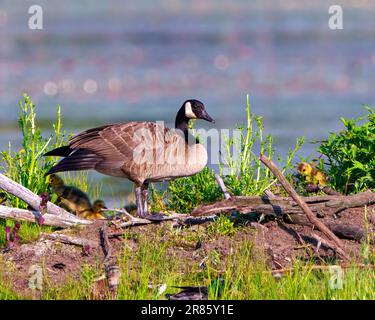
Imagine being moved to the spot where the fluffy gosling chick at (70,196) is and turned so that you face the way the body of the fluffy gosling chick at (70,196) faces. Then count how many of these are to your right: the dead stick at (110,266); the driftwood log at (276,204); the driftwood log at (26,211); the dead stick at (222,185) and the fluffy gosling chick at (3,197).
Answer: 0

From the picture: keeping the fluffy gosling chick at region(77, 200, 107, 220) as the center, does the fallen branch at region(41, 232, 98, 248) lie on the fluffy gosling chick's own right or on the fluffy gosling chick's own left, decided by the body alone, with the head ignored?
on the fluffy gosling chick's own right

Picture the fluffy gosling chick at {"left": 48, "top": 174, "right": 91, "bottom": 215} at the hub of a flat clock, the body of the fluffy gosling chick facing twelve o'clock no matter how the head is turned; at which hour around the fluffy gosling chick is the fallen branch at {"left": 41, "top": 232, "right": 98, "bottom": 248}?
The fallen branch is roughly at 9 o'clock from the fluffy gosling chick.

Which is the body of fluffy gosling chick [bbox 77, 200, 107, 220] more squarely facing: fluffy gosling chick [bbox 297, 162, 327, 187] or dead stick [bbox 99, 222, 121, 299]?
the fluffy gosling chick

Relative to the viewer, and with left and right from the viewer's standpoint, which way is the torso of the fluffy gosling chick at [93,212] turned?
facing to the right of the viewer

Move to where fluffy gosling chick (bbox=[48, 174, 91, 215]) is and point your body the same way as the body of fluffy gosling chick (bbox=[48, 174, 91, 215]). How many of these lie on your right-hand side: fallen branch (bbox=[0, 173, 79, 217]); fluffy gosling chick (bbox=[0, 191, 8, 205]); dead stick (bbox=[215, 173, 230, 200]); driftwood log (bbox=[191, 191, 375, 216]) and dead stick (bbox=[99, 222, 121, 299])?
0

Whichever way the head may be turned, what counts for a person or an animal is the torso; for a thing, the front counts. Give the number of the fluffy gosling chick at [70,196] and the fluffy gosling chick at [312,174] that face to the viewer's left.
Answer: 2

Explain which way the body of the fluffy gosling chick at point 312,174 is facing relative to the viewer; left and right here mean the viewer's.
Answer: facing to the left of the viewer

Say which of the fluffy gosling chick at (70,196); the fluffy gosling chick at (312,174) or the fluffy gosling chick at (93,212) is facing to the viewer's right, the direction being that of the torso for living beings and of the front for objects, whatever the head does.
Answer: the fluffy gosling chick at (93,212)

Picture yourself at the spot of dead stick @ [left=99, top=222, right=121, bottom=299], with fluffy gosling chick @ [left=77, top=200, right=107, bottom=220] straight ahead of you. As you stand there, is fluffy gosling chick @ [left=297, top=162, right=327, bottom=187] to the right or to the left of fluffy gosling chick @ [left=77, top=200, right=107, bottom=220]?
right

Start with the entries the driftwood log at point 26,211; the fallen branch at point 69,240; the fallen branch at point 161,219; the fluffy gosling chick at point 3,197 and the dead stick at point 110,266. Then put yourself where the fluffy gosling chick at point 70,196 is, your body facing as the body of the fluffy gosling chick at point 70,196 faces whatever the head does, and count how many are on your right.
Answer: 0

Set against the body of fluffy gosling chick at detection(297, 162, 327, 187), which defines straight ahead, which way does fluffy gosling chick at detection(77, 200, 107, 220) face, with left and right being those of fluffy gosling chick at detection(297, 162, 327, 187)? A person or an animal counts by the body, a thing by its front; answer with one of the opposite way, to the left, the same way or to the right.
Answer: the opposite way
